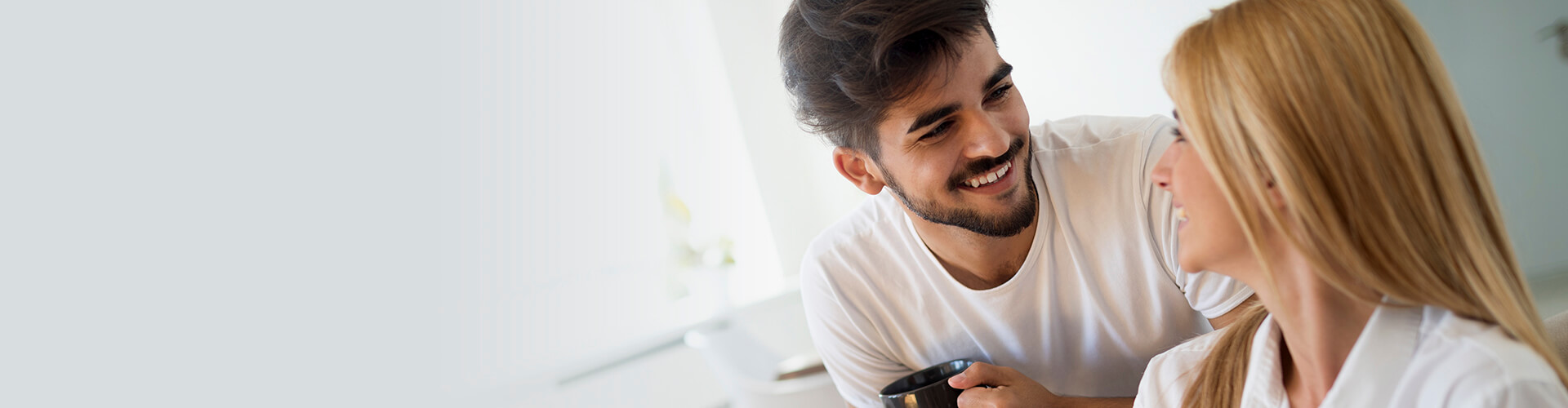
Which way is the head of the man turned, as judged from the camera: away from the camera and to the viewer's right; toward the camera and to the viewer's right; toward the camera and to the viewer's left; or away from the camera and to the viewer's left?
toward the camera and to the viewer's right

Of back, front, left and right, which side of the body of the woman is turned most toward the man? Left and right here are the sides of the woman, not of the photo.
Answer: right

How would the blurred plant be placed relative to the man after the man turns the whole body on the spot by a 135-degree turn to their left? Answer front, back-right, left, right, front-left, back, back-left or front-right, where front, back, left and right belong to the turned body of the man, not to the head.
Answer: left

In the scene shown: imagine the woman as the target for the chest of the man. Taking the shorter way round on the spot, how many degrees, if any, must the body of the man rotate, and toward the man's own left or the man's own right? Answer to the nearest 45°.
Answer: approximately 45° to the man's own left

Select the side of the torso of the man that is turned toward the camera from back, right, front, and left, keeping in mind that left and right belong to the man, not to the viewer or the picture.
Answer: front

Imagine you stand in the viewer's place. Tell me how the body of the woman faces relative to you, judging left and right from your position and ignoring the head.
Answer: facing the viewer and to the left of the viewer

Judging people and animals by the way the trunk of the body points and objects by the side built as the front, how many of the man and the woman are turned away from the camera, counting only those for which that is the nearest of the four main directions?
0
